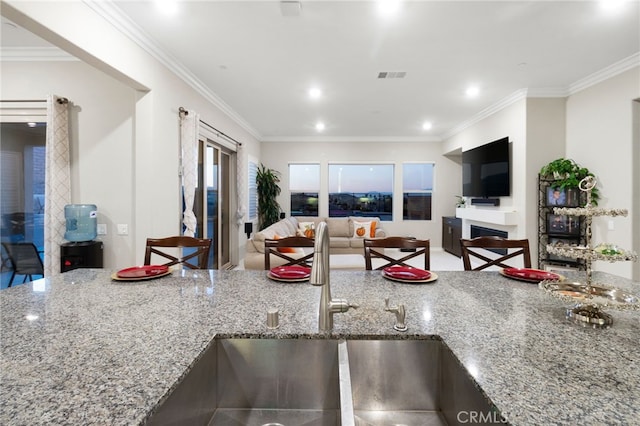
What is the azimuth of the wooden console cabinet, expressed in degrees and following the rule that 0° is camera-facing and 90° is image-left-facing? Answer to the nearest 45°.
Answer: approximately 45°

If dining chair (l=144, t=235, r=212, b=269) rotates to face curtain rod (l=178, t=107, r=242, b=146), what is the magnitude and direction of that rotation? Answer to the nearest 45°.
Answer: approximately 180°

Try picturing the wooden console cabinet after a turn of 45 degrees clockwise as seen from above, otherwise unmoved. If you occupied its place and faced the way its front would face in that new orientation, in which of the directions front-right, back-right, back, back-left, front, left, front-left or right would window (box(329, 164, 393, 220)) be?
front

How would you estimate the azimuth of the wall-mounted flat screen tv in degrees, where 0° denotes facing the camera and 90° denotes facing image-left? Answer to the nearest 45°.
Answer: approximately 45°

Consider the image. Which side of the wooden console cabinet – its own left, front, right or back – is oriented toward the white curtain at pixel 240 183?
front

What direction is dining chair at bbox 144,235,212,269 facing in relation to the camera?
toward the camera

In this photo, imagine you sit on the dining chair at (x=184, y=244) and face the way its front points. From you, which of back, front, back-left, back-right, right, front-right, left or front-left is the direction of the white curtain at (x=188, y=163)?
back

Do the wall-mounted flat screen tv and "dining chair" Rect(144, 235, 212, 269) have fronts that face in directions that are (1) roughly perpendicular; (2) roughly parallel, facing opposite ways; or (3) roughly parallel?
roughly perpendicular

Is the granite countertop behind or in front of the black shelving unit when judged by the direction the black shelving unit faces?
in front

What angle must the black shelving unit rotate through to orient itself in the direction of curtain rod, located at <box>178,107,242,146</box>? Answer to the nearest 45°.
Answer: approximately 45° to its right

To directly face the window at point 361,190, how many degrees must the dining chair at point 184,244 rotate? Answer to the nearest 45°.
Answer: approximately 135° to its left

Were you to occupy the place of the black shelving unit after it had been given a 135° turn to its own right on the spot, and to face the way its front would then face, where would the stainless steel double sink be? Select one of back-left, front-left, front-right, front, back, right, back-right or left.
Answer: back-left

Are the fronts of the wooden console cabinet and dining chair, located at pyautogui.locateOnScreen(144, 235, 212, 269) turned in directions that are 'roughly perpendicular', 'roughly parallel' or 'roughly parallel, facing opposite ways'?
roughly perpendicular

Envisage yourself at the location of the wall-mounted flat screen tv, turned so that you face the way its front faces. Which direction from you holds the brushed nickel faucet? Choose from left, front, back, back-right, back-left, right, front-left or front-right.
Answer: front-left

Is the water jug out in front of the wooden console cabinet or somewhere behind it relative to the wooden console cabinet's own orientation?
in front
